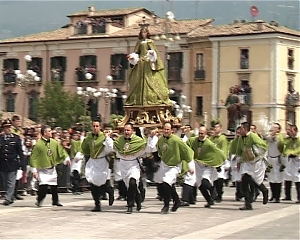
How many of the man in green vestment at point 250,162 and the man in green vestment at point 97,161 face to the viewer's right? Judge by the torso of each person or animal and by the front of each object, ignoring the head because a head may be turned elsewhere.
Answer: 0

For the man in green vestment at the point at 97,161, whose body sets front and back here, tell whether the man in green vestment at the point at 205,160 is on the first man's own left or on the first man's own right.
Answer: on the first man's own left

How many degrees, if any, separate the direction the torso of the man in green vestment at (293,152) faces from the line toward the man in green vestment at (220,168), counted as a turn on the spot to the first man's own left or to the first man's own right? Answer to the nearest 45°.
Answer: approximately 45° to the first man's own right

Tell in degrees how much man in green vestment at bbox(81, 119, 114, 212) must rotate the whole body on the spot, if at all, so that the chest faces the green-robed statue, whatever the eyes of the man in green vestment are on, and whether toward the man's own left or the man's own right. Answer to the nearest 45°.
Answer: approximately 180°

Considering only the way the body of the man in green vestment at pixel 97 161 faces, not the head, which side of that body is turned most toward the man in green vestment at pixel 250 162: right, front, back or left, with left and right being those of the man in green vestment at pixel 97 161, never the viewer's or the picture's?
left

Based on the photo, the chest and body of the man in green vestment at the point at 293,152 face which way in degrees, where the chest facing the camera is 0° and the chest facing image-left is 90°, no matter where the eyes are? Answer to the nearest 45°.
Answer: approximately 45°

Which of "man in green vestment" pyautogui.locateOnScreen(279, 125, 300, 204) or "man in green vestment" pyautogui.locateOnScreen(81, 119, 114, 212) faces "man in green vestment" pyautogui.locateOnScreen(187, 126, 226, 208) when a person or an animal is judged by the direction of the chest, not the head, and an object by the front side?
"man in green vestment" pyautogui.locateOnScreen(279, 125, 300, 204)

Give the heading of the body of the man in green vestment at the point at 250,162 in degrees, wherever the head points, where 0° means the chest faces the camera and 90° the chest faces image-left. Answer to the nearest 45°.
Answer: approximately 45°

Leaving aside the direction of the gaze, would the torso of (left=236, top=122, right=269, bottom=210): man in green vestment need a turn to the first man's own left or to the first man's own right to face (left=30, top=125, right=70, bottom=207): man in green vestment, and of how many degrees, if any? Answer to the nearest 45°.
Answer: approximately 45° to the first man's own right

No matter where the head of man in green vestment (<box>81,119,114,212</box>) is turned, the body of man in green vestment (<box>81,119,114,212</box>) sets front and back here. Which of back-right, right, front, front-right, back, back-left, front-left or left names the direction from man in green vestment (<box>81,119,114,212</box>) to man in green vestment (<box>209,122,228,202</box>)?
back-left

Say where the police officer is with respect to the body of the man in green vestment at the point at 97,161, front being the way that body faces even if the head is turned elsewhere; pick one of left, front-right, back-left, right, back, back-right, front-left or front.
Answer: back-right
